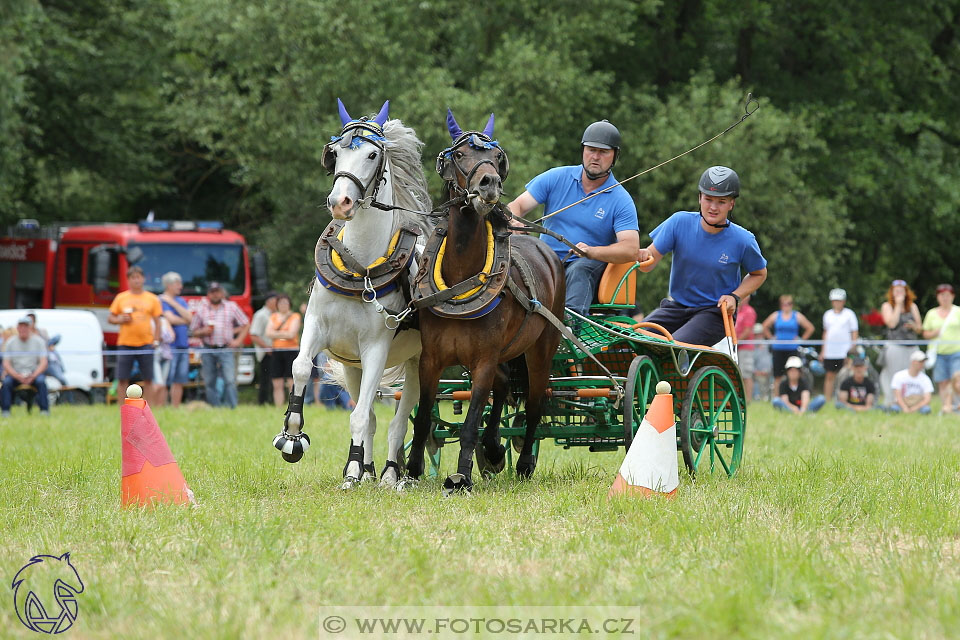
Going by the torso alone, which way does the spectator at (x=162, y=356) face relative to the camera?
toward the camera

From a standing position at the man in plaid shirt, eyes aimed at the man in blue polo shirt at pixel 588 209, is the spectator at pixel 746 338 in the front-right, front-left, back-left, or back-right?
front-left

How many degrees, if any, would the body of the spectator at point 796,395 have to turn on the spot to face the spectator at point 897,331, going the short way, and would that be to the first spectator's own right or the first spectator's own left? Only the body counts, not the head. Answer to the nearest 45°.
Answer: approximately 135° to the first spectator's own left

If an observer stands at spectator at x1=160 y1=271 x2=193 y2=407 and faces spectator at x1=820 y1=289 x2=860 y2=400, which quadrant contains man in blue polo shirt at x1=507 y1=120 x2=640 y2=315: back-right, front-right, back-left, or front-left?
front-right

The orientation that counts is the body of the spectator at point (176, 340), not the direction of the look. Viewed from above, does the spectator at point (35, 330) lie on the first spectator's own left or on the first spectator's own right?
on the first spectator's own right

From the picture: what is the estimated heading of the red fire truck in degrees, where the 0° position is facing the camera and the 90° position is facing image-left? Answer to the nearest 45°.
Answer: approximately 315°

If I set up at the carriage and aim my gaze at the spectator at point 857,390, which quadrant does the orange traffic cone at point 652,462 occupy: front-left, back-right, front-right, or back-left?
back-right

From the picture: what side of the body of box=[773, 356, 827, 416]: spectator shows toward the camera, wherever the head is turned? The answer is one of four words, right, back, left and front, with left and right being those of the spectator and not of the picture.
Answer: front

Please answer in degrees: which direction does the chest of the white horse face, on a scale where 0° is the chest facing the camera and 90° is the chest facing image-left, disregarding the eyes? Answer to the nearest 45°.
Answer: approximately 45°

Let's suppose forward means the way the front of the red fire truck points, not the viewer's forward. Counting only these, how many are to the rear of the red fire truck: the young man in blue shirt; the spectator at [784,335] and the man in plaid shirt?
0

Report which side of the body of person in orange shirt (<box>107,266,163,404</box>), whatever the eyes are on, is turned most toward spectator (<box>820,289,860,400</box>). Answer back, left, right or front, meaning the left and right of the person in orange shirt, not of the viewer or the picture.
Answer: left

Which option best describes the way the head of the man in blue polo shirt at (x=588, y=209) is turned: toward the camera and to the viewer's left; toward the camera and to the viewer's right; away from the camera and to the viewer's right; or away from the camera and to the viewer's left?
toward the camera and to the viewer's left

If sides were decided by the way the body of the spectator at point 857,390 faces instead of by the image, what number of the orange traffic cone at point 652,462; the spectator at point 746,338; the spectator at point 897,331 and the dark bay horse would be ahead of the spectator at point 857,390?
2

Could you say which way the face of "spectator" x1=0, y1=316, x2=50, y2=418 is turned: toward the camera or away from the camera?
toward the camera

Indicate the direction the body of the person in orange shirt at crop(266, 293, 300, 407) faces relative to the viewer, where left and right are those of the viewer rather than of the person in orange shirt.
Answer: facing the viewer

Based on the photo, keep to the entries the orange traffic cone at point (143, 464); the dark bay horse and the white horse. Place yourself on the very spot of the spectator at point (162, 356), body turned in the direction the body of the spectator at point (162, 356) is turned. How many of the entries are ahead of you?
3

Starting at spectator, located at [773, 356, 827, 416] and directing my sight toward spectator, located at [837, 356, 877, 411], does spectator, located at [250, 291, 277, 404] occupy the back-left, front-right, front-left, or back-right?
back-left

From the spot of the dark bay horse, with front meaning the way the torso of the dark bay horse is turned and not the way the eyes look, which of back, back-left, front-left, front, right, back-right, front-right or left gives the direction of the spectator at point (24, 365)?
right

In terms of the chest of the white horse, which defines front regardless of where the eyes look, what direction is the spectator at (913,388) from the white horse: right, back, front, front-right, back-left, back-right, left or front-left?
back
